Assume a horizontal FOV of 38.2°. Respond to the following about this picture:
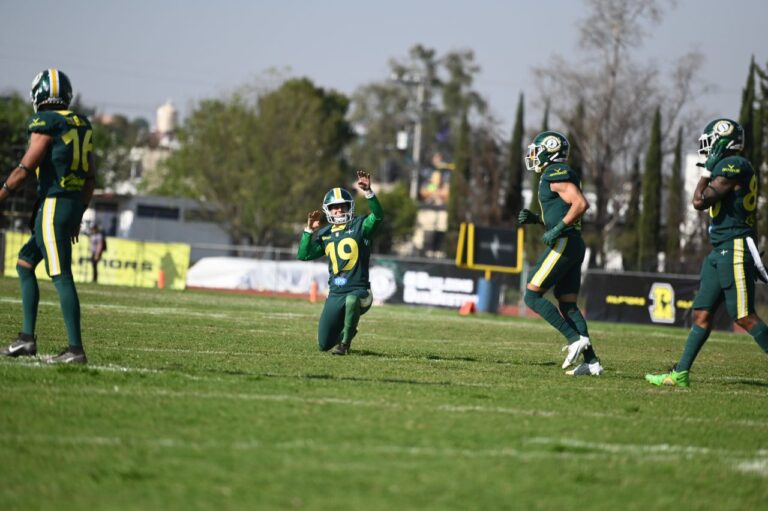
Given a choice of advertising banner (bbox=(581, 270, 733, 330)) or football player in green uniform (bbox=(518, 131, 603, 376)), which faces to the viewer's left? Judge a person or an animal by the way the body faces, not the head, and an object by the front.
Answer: the football player in green uniform

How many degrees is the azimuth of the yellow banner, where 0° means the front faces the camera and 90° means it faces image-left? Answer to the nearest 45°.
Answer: approximately 0°

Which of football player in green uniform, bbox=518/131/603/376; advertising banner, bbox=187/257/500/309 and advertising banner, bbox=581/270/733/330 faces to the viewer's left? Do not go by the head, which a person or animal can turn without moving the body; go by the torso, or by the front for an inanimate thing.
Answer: the football player in green uniform

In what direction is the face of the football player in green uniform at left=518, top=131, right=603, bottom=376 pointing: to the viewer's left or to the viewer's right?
to the viewer's left

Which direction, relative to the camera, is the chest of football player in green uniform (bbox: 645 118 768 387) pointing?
to the viewer's left

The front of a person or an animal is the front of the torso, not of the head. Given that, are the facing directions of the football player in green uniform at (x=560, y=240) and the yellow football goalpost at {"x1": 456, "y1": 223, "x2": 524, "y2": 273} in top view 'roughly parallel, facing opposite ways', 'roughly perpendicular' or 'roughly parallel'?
roughly perpendicular

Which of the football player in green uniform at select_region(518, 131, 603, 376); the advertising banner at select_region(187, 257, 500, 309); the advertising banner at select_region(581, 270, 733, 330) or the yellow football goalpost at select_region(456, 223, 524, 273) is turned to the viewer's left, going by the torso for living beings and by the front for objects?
the football player in green uniform

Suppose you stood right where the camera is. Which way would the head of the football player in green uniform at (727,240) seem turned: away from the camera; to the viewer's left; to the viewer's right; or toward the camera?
to the viewer's left

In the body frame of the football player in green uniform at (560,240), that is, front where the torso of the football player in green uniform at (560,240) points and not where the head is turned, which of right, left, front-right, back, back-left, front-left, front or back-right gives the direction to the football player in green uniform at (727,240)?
back-left

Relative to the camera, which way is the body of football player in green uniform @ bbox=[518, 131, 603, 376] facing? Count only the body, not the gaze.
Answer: to the viewer's left

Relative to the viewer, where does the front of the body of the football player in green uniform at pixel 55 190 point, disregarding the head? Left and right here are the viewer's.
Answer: facing away from the viewer and to the left of the viewer
